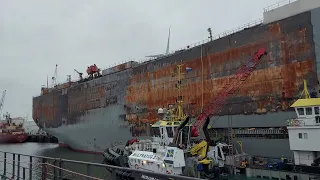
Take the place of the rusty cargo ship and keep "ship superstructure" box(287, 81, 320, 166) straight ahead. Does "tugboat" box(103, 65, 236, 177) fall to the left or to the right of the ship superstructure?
right

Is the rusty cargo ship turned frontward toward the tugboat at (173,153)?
no

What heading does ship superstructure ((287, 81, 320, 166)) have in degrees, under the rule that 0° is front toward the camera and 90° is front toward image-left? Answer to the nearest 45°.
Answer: approximately 90°

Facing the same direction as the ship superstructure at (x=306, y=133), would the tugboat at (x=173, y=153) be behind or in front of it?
in front

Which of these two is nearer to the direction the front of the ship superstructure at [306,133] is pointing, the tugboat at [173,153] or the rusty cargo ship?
the tugboat
